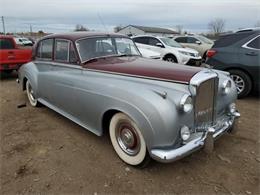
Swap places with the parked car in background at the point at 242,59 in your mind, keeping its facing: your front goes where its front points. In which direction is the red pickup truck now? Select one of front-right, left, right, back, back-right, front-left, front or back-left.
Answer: back

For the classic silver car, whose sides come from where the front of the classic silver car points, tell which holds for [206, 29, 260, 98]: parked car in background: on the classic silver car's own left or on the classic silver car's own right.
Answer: on the classic silver car's own left

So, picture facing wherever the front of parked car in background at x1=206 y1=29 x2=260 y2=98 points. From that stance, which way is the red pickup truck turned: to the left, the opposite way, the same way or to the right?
the opposite way

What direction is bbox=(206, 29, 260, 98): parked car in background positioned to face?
to the viewer's right

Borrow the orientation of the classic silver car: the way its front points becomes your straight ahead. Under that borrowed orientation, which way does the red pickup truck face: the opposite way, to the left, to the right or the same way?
the opposite way

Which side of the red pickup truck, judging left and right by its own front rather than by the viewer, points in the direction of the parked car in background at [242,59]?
back

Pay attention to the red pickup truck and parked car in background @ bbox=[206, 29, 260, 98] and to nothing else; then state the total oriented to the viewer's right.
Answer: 1

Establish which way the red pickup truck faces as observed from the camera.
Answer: facing away from the viewer and to the left of the viewer

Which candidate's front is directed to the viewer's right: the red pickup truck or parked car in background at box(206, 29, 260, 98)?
the parked car in background

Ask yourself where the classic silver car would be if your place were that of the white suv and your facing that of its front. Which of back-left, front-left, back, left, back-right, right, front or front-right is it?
front-right

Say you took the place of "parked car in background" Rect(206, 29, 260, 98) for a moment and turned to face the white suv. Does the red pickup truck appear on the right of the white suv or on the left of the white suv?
left
